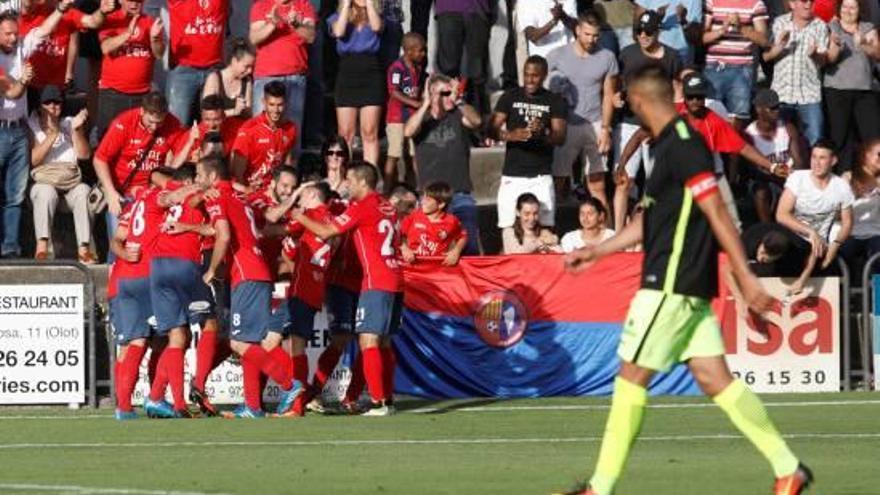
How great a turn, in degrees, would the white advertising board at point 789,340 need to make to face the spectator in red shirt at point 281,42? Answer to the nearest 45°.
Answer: approximately 90° to its right

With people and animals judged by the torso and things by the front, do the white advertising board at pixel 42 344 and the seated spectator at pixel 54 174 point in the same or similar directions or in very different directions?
same or similar directions

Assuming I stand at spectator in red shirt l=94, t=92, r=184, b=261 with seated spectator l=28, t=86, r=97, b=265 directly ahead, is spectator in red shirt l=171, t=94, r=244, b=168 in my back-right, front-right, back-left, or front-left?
back-right

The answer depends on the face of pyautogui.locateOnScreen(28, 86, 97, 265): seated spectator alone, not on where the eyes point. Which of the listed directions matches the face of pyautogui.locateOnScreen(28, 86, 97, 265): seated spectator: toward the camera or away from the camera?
toward the camera

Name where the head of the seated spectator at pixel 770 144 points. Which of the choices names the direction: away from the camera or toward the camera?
toward the camera

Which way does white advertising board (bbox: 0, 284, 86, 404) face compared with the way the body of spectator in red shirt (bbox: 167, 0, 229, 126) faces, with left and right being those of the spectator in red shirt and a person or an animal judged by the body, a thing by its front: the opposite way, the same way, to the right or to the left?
the same way

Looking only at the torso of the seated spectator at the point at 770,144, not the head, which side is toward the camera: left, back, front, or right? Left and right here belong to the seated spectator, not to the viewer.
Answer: front

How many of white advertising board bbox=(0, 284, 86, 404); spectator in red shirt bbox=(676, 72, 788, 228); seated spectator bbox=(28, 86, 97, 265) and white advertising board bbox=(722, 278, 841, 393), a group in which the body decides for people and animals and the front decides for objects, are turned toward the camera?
4

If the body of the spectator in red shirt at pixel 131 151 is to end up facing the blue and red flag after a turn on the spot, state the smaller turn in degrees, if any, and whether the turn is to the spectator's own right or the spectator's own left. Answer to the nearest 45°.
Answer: approximately 45° to the spectator's own left

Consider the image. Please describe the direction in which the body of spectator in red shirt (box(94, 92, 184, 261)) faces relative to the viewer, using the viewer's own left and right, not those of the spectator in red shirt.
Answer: facing the viewer and to the right of the viewer

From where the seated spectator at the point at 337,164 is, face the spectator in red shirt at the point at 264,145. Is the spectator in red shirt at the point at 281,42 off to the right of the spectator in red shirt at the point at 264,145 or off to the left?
right

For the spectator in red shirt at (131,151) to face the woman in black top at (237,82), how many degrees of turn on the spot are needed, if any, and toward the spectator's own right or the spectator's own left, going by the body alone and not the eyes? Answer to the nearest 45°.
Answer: approximately 90° to the spectator's own left

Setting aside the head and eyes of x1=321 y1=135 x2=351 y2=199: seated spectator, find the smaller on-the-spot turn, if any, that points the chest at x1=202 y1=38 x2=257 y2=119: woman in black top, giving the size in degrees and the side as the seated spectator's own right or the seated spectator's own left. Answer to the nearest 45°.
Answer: approximately 135° to the seated spectator's own right

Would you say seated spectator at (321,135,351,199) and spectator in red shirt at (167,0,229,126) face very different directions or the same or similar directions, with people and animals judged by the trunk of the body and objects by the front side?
same or similar directions

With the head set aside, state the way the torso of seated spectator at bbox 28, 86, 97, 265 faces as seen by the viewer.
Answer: toward the camera

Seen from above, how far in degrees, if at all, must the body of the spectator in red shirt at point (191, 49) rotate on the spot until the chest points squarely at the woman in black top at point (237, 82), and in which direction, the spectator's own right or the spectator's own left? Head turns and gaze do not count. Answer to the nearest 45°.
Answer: approximately 90° to the spectator's own left

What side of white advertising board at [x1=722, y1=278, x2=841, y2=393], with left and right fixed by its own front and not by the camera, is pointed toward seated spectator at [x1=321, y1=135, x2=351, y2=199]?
right
